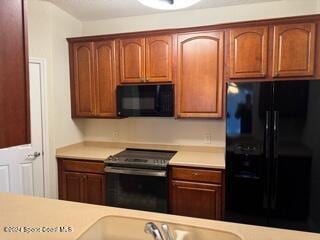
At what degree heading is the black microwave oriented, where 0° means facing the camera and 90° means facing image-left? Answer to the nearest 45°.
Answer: approximately 0°

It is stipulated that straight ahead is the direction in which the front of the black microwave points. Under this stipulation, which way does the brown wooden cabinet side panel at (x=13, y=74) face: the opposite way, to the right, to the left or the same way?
to the left

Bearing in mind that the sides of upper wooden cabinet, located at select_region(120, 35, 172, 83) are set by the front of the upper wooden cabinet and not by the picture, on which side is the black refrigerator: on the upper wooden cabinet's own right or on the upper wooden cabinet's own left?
on the upper wooden cabinet's own left

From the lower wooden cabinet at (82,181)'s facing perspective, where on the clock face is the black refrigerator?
The black refrigerator is roughly at 9 o'clock from the lower wooden cabinet.

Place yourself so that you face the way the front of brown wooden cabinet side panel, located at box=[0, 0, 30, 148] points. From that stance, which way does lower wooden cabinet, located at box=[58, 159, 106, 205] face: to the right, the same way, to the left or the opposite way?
to the right

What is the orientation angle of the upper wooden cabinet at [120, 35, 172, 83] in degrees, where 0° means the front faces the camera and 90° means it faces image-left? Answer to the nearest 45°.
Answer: approximately 0°

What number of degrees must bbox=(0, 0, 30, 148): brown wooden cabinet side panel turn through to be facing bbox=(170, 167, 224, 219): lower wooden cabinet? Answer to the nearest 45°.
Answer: approximately 90° to its left

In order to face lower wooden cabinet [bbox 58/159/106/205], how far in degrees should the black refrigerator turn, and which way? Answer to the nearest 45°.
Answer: approximately 90° to its right

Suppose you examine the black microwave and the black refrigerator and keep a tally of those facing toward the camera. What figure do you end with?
2
